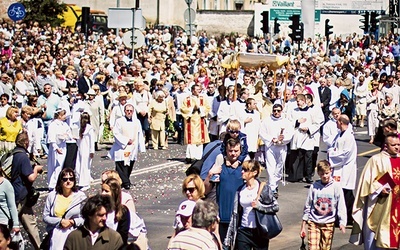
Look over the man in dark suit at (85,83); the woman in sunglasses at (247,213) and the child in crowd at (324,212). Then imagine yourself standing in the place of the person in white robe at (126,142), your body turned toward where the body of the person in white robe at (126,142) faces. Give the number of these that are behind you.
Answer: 1

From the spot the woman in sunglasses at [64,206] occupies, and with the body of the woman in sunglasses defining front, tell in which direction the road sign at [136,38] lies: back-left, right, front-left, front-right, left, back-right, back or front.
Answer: back

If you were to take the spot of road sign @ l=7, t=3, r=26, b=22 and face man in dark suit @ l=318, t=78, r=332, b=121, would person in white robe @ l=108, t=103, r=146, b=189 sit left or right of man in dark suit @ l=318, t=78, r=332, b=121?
right

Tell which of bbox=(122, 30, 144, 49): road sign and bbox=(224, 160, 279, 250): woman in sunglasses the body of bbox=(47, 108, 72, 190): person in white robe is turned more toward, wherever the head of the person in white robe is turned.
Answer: the woman in sunglasses

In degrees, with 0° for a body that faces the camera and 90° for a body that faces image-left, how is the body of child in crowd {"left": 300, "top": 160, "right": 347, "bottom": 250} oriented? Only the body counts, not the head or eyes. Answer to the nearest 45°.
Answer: approximately 0°

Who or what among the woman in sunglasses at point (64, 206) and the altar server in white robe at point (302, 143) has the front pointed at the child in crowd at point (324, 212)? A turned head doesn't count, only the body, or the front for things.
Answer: the altar server in white robe

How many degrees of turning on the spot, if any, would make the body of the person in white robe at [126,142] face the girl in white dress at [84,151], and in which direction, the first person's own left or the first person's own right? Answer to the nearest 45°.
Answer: approximately 90° to the first person's own right

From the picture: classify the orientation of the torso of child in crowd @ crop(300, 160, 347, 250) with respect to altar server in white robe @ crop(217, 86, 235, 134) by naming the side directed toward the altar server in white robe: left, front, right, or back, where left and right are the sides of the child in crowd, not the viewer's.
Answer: back

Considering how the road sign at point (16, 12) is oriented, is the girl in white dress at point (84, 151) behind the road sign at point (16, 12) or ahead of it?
ahead

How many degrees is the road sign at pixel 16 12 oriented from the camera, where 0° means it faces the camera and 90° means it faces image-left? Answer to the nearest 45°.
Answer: approximately 0°

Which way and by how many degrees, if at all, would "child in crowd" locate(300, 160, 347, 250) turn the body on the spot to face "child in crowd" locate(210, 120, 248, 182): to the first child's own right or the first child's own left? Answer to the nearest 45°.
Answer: approximately 90° to the first child's own right
